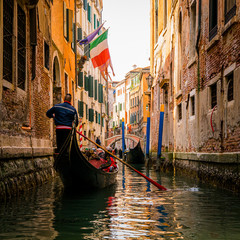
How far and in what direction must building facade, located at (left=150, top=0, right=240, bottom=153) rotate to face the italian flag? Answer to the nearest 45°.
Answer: approximately 45° to its right

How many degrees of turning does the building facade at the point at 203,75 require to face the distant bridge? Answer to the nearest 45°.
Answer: approximately 90° to its right

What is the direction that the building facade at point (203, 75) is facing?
to the viewer's left

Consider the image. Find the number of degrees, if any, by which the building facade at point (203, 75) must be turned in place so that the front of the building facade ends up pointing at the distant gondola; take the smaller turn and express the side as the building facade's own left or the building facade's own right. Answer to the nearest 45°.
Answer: approximately 90° to the building facade's own right
